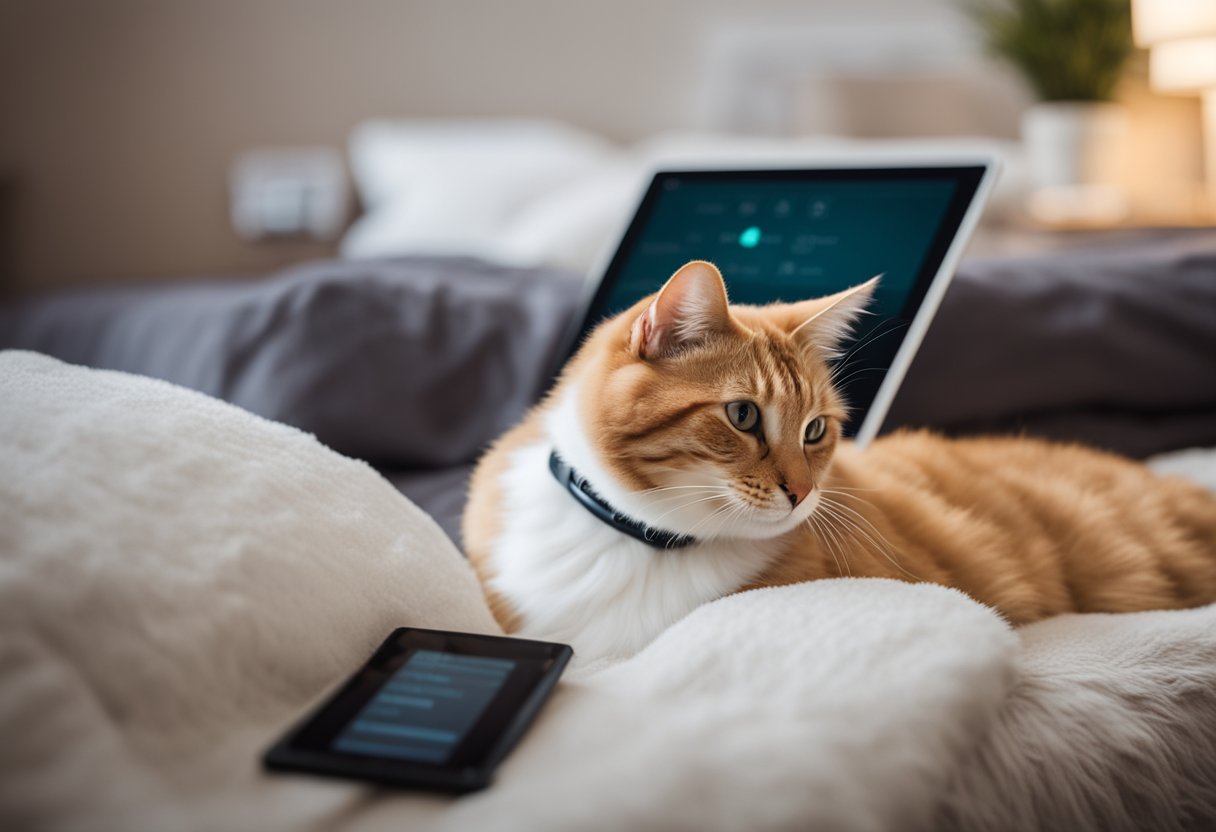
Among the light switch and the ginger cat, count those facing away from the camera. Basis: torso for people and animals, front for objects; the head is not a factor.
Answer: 0

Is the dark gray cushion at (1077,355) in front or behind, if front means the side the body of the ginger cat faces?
behind

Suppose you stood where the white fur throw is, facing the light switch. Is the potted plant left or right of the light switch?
right

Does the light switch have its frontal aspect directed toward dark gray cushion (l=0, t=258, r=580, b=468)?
yes

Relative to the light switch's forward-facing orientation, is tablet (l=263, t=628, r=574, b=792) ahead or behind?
ahead

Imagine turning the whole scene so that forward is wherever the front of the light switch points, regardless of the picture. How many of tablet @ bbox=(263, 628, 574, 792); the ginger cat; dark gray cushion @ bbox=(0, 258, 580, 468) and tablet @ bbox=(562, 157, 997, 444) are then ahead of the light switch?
4

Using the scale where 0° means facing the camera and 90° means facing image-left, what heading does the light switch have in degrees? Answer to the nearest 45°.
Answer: approximately 0°

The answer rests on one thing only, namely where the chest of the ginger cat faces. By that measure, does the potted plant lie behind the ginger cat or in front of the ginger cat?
behind

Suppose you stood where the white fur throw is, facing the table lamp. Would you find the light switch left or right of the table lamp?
left

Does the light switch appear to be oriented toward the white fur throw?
yes
